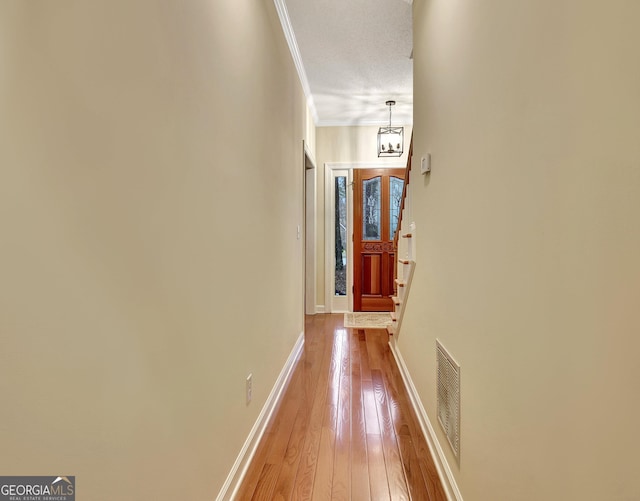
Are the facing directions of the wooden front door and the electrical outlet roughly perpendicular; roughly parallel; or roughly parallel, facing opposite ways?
roughly perpendicular

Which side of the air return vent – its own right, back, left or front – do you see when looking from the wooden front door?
right

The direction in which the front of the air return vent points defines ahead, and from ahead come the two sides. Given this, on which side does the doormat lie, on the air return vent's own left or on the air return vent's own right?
on the air return vent's own right

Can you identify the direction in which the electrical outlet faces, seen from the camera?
facing to the right of the viewer

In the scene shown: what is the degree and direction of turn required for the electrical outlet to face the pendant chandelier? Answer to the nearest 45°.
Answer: approximately 45° to its left

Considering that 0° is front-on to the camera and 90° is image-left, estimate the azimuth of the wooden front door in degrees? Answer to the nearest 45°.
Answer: approximately 0°

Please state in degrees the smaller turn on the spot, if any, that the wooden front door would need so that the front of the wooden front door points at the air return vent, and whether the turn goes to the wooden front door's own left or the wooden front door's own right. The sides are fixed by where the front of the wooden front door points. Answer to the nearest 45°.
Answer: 0° — it already faces it

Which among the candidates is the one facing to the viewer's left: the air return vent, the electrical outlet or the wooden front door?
the air return vent

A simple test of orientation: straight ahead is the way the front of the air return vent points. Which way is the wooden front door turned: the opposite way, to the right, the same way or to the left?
to the left

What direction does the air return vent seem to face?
to the viewer's left
